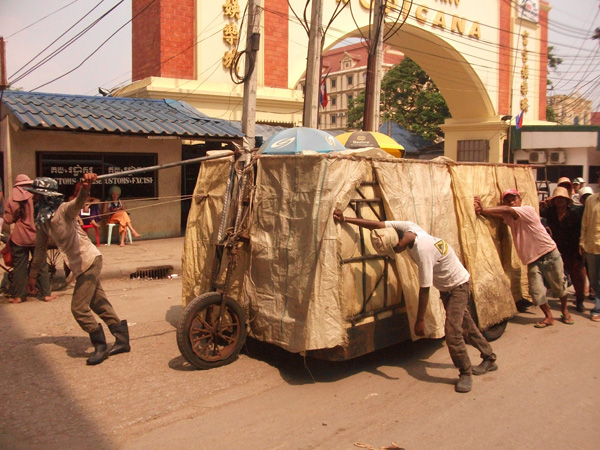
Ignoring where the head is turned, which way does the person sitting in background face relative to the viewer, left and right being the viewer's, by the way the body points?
facing the viewer and to the right of the viewer

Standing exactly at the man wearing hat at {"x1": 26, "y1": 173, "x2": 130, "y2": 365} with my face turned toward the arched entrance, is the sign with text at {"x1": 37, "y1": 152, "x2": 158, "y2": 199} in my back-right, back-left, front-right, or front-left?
front-left

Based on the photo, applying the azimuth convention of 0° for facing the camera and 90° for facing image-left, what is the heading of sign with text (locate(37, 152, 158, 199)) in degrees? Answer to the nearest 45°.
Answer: approximately 0°

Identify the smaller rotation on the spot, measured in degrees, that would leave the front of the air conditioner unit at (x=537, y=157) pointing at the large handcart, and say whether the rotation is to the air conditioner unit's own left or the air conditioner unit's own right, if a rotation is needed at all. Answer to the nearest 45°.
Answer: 0° — it already faces it

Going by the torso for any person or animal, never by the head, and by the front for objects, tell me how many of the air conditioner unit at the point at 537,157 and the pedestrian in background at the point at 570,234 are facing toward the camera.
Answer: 2

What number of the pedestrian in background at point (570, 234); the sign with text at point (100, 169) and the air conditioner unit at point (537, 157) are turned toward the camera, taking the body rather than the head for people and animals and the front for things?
3

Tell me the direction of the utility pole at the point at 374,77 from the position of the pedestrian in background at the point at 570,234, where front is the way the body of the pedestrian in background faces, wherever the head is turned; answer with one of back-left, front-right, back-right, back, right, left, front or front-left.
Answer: back-right

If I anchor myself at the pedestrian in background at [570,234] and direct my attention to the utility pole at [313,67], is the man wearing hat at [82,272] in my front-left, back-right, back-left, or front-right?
front-left

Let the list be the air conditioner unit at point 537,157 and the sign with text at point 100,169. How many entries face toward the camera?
2

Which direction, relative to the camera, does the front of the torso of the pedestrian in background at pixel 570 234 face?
toward the camera

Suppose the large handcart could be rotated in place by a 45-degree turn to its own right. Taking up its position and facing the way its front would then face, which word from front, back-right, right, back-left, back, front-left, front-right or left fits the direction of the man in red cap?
back-right

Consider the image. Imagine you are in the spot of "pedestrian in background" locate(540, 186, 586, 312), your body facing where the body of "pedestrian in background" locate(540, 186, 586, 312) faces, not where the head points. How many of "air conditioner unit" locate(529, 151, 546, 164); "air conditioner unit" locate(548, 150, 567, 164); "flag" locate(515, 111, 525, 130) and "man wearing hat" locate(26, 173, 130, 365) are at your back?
3

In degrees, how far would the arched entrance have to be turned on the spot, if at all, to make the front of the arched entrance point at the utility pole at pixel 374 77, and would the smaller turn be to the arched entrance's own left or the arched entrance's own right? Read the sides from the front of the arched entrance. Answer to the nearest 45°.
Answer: approximately 45° to the arched entrance's own right
